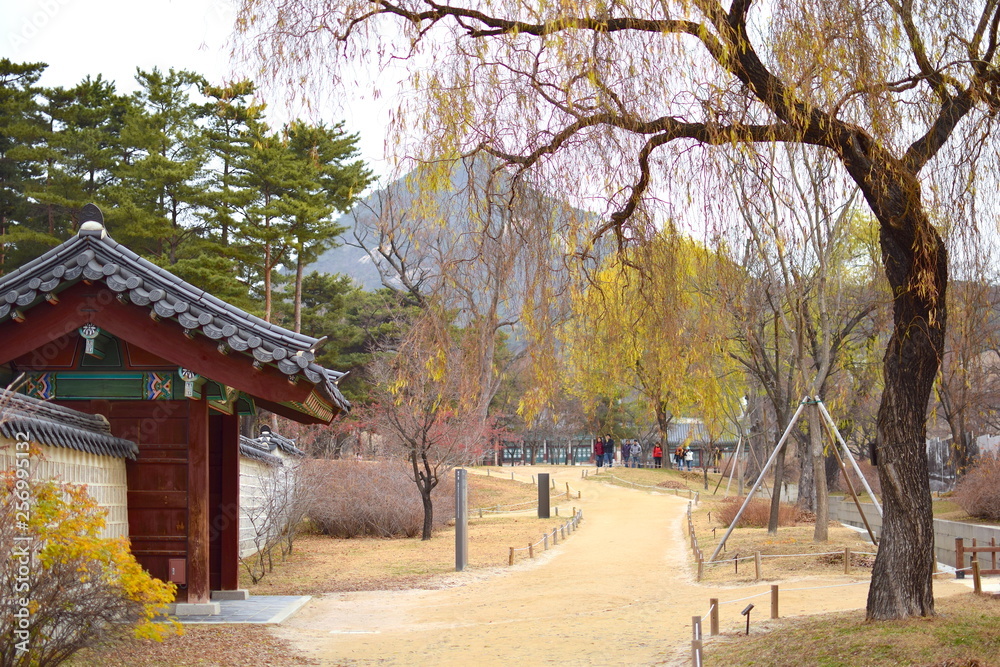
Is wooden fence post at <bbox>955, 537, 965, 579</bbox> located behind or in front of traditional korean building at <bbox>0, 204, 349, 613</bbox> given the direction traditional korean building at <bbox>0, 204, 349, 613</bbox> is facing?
in front

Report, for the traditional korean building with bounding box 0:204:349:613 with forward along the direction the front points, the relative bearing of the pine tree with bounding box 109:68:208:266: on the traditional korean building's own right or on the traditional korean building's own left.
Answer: on the traditional korean building's own left

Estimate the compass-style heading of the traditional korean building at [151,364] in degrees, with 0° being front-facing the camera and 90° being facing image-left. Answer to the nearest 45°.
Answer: approximately 270°
